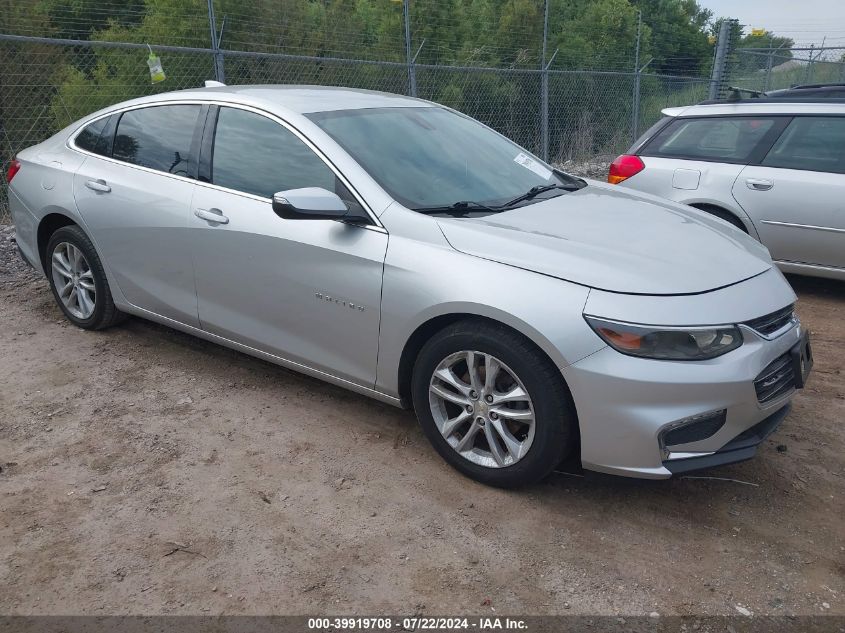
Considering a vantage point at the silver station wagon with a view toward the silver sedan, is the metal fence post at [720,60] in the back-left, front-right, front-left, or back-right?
back-right

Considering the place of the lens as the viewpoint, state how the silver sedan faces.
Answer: facing the viewer and to the right of the viewer

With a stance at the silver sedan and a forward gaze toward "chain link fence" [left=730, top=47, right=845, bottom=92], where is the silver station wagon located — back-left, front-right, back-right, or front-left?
front-right

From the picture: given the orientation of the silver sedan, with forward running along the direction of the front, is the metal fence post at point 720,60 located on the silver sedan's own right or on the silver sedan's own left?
on the silver sedan's own left

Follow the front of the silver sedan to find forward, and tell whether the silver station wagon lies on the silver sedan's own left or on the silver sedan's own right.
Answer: on the silver sedan's own left

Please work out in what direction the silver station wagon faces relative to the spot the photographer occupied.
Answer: facing to the right of the viewer

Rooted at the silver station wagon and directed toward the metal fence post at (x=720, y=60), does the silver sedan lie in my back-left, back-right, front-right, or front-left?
back-left

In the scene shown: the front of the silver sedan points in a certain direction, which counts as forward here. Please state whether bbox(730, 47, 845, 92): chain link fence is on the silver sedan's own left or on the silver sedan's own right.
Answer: on the silver sedan's own left

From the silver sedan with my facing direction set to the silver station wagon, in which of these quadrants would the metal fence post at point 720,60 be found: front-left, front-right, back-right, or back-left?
front-left

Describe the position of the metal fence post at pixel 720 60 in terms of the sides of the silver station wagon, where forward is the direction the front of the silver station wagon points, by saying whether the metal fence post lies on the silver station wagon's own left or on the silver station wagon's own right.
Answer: on the silver station wagon's own left

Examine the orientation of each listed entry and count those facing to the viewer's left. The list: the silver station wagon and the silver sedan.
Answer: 0

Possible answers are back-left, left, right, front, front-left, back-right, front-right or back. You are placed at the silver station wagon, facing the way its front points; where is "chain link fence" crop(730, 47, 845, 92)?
left

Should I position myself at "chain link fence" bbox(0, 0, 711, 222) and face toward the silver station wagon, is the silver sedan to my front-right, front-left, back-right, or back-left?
front-right
